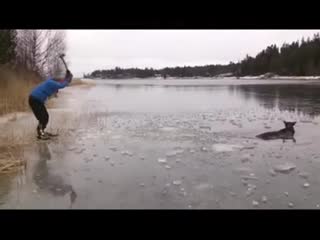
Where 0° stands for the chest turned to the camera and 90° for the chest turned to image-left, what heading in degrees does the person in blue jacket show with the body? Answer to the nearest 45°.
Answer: approximately 270°
